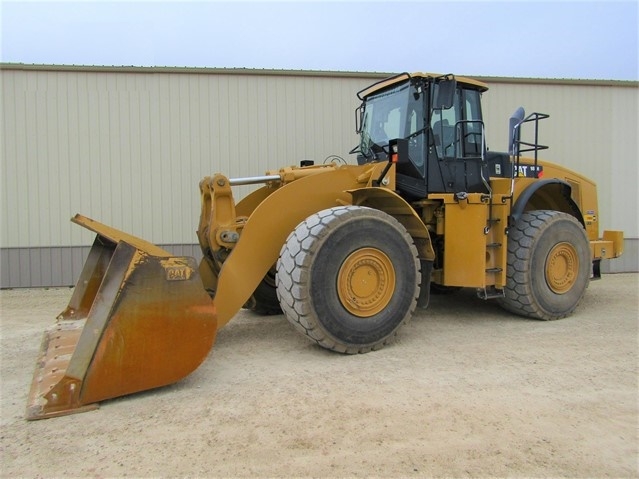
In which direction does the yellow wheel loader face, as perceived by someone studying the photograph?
facing the viewer and to the left of the viewer
